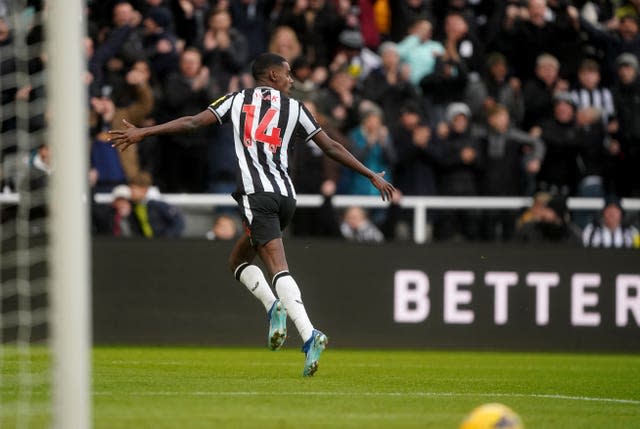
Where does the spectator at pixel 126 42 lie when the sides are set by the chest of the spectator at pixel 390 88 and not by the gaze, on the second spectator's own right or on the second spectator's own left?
on the second spectator's own right

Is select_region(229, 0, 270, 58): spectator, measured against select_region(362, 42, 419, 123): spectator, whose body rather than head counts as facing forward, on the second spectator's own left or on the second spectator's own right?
on the second spectator's own right

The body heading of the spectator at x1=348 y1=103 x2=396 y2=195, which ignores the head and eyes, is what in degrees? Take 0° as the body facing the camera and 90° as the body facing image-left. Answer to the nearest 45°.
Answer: approximately 0°

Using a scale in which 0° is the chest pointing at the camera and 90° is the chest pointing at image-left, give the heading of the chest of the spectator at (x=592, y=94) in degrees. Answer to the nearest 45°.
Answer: approximately 0°
